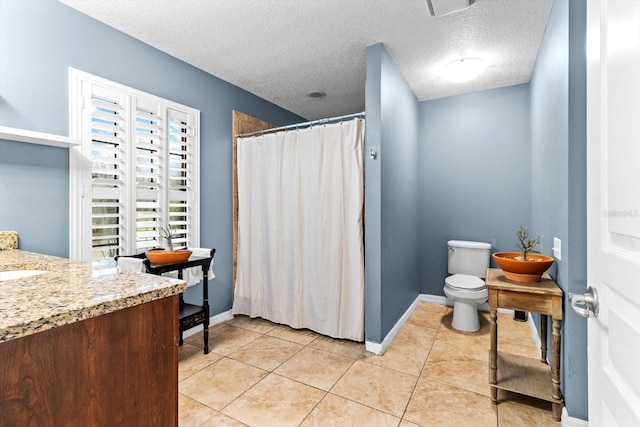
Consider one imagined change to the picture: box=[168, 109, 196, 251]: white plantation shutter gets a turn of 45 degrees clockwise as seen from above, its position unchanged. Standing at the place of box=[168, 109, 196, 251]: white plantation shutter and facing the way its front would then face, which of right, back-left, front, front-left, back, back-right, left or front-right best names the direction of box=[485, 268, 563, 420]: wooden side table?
front-left

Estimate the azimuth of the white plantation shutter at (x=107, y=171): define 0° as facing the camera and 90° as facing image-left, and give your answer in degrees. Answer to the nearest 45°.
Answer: approximately 315°

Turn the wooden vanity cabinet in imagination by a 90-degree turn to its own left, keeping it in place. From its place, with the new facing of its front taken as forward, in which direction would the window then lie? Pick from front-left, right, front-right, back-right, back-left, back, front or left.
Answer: front-right

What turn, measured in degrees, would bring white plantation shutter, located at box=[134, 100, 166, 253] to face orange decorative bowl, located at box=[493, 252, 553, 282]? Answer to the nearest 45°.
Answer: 0° — it already faces it

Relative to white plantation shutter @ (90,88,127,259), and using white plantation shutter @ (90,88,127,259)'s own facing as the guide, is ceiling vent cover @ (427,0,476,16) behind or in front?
in front

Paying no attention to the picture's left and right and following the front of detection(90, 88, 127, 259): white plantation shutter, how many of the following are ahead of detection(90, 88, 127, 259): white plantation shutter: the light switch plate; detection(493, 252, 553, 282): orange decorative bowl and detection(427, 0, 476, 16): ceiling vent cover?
3

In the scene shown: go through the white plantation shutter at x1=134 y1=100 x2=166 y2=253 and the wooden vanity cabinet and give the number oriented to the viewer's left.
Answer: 0

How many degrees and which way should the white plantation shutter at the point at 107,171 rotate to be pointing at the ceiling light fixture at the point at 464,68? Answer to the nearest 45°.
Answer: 0° — it already faces it

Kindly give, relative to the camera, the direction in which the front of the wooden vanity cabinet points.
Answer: facing away from the viewer and to the right of the viewer

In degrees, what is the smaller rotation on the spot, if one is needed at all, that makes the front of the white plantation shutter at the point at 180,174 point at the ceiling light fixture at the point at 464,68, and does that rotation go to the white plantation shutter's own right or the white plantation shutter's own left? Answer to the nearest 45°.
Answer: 0° — it already faces it
